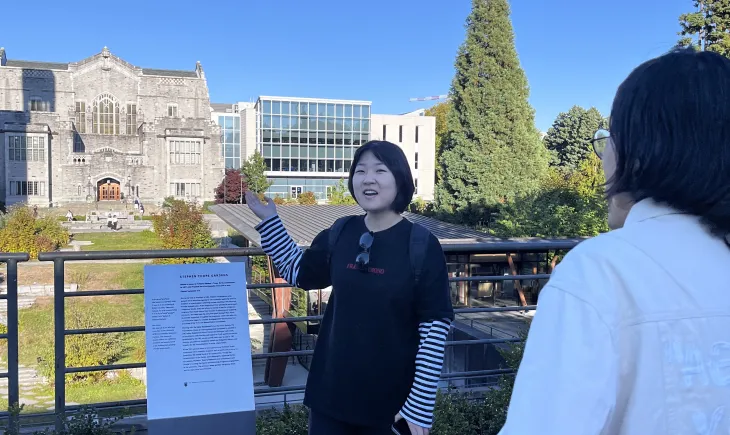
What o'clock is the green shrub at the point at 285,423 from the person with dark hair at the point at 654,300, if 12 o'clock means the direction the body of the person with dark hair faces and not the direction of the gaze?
The green shrub is roughly at 12 o'clock from the person with dark hair.

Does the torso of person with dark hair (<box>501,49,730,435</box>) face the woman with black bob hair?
yes

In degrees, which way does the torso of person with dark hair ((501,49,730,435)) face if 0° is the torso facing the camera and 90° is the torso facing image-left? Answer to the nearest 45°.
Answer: approximately 135°

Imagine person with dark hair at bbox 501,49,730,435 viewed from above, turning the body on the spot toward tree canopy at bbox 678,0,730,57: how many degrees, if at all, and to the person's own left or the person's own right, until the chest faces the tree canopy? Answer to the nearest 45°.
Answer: approximately 45° to the person's own right

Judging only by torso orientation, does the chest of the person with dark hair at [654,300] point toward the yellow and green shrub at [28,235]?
yes

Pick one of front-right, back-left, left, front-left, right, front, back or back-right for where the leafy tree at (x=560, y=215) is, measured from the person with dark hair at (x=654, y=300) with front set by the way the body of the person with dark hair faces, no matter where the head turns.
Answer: front-right

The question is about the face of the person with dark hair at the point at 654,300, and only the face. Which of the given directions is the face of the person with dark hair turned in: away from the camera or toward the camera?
away from the camera

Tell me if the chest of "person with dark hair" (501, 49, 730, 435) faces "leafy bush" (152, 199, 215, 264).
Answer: yes

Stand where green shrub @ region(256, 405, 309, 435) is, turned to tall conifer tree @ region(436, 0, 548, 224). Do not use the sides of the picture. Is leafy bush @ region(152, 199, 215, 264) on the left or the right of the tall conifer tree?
left
